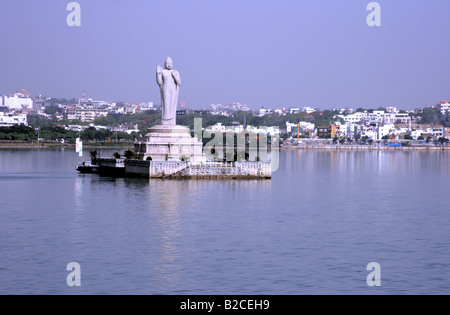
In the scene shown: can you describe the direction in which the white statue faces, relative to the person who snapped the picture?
facing the viewer
